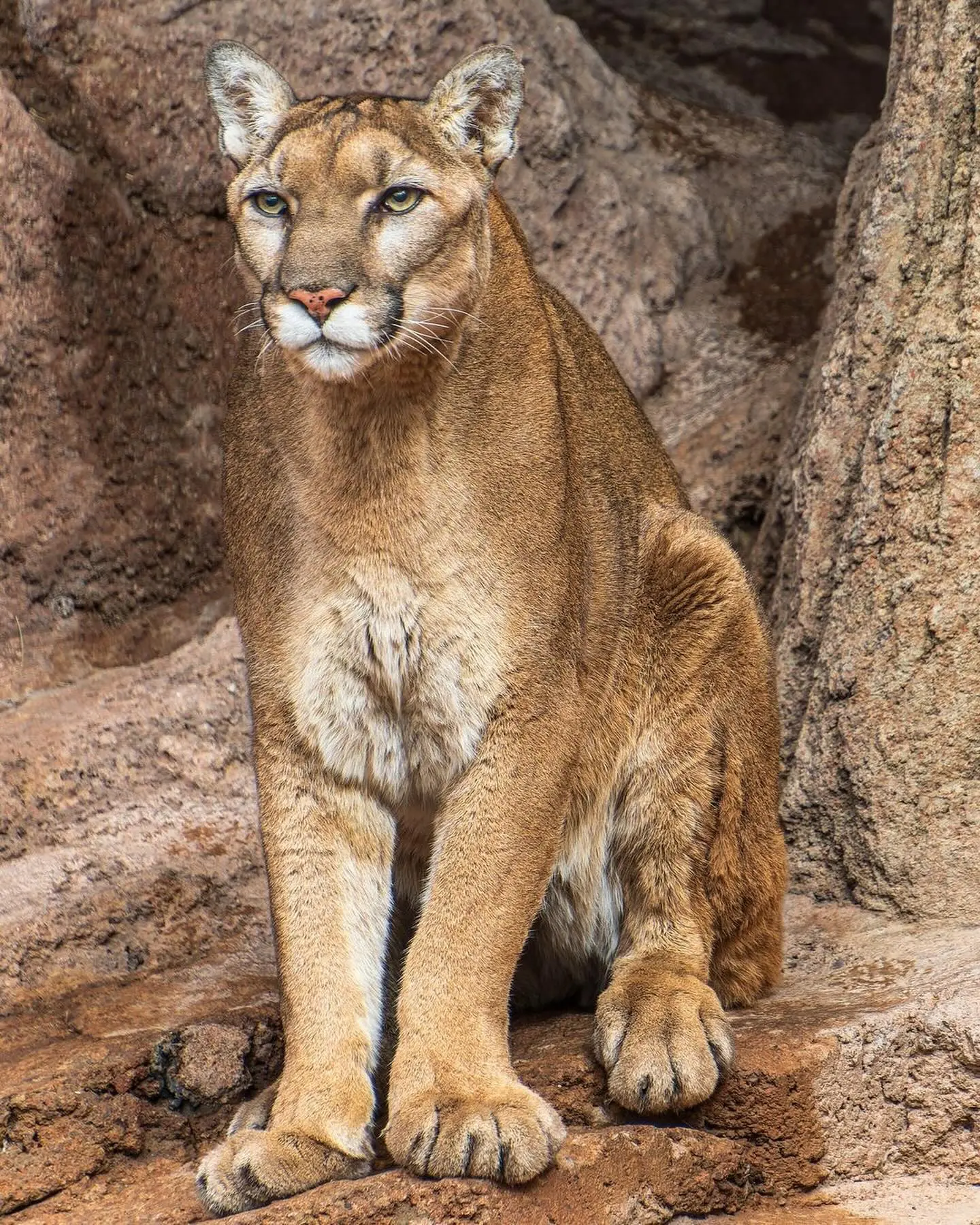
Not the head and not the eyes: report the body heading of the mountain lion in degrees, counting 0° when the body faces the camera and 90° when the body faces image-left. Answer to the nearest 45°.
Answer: approximately 45°
